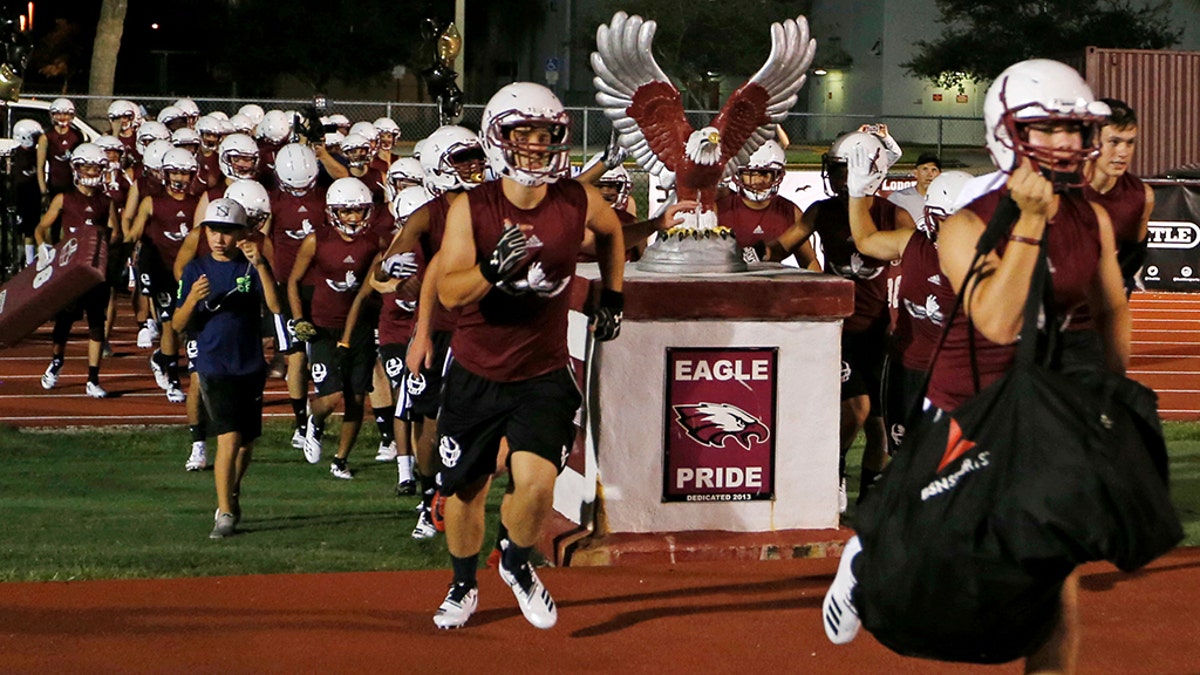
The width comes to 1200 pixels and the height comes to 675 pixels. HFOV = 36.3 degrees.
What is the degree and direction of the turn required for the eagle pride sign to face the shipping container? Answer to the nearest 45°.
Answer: approximately 180°

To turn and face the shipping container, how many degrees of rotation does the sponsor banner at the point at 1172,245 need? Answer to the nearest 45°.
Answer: approximately 180°

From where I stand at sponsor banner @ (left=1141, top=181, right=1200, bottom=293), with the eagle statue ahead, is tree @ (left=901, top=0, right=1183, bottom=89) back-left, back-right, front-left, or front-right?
back-right

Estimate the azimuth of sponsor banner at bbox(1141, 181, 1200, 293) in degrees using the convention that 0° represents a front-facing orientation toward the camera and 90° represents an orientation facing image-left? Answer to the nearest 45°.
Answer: approximately 0°

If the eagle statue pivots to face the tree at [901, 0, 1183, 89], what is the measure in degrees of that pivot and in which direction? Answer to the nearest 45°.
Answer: approximately 180°
